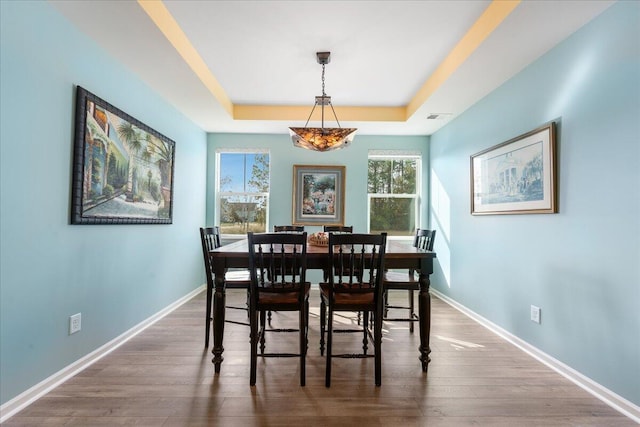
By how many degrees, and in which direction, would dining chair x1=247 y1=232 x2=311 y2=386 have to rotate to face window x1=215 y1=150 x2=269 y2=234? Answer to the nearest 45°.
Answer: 0° — it already faces it

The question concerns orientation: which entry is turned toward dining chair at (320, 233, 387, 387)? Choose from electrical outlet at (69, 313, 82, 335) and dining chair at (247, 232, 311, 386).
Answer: the electrical outlet

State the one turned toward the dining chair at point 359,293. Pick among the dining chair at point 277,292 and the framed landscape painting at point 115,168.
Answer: the framed landscape painting

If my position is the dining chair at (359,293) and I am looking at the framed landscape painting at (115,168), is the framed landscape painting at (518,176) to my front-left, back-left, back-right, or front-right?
back-right

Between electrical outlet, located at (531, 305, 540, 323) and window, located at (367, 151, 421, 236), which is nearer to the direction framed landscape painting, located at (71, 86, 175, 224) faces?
the electrical outlet

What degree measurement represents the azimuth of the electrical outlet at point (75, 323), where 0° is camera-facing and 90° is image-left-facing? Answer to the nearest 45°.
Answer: approximately 315°

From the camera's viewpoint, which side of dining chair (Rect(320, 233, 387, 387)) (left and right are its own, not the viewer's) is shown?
back

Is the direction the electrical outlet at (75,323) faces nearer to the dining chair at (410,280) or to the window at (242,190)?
the dining chair

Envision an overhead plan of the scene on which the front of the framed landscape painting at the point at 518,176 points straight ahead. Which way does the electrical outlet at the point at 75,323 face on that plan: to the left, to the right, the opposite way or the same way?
the opposite way

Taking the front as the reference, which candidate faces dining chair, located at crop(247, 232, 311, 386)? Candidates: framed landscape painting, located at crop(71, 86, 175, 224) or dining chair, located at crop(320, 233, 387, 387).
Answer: the framed landscape painting

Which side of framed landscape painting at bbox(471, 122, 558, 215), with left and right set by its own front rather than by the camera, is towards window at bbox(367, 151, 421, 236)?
right

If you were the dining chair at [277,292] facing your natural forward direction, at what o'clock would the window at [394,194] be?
The window is roughly at 1 o'clock from the dining chair.

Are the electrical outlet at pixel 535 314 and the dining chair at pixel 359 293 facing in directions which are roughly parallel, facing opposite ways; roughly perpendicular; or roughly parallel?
roughly perpendicular

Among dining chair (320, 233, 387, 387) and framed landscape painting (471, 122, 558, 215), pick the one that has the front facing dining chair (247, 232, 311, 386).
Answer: the framed landscape painting

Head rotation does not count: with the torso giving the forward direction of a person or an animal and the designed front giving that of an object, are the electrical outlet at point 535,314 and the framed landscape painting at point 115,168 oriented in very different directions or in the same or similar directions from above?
very different directions

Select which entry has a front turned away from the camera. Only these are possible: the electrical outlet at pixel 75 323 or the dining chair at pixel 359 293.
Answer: the dining chair

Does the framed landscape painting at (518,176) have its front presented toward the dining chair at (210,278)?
yes
